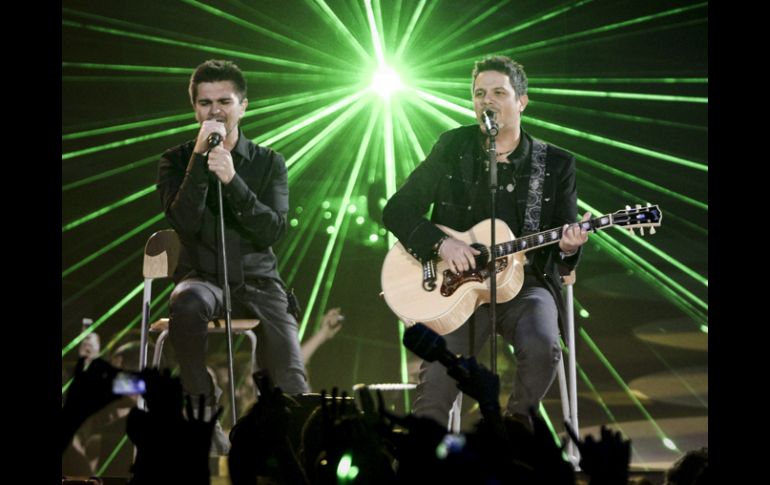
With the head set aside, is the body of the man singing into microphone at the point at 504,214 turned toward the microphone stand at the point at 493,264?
yes

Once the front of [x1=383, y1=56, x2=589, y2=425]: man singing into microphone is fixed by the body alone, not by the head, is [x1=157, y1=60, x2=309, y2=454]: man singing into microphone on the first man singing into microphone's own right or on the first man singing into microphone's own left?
on the first man singing into microphone's own right

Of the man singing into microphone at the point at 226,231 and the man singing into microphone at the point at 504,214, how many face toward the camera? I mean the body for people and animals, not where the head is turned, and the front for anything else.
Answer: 2

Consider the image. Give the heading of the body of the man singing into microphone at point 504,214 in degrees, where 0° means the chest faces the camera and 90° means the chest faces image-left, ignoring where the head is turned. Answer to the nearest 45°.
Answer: approximately 0°

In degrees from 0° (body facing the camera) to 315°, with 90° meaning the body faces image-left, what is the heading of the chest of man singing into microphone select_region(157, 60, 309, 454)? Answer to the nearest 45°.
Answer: approximately 0°
